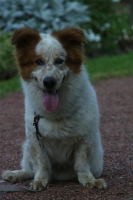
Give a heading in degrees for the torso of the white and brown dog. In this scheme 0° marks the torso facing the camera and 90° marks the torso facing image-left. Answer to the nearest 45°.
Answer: approximately 0°

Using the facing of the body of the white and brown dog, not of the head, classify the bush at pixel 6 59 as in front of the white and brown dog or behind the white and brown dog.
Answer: behind

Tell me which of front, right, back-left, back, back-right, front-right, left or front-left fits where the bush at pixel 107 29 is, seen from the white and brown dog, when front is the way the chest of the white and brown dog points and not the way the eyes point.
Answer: back

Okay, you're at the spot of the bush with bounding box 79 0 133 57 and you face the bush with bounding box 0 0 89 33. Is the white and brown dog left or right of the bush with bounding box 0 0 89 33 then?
left

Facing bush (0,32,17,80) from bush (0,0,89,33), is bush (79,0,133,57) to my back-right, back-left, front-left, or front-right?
back-left

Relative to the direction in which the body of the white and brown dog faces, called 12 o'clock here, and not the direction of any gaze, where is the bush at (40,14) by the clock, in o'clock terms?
The bush is roughly at 6 o'clock from the white and brown dog.
